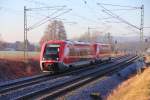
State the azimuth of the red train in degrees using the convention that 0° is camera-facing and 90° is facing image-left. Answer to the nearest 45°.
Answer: approximately 45°
